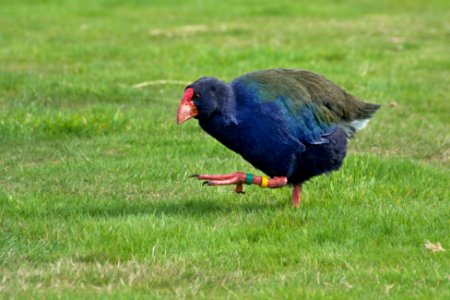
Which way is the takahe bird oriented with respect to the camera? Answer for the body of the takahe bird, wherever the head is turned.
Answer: to the viewer's left
